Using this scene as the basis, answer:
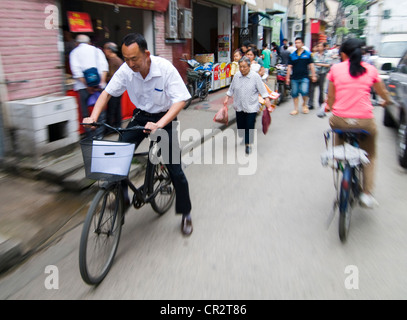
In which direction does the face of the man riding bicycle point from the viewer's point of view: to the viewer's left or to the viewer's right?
to the viewer's left

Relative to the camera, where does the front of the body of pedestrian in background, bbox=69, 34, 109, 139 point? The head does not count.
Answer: away from the camera

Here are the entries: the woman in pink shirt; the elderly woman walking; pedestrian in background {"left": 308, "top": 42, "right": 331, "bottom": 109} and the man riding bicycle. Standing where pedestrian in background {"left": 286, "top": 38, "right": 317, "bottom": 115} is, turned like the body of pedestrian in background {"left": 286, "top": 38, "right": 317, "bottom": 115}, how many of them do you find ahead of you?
3

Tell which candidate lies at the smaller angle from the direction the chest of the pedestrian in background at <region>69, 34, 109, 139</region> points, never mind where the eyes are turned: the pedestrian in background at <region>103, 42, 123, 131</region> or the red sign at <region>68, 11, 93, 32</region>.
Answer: the red sign

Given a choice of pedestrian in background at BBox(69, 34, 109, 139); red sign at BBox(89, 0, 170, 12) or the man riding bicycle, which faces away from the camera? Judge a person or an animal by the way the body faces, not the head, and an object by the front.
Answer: the pedestrian in background

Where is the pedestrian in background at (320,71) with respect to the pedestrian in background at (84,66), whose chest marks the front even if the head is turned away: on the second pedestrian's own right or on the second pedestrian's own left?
on the second pedestrian's own right

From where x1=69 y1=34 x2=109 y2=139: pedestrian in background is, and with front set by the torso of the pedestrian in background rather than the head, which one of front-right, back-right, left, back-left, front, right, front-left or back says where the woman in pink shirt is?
back-right

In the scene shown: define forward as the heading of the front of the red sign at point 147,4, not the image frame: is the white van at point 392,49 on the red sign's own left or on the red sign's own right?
on the red sign's own left

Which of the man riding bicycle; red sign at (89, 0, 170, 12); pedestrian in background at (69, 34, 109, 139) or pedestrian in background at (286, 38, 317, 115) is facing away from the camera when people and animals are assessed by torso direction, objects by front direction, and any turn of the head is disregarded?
pedestrian in background at (69, 34, 109, 139)

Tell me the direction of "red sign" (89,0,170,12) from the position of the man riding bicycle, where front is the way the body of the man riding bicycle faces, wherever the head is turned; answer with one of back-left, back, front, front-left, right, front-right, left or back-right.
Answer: back-right

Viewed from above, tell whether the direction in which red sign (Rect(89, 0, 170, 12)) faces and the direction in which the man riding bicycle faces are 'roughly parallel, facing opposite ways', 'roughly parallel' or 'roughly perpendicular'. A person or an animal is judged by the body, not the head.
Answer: roughly perpendicular

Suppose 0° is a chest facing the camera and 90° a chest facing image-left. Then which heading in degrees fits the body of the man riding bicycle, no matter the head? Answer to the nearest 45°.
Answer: approximately 45°
